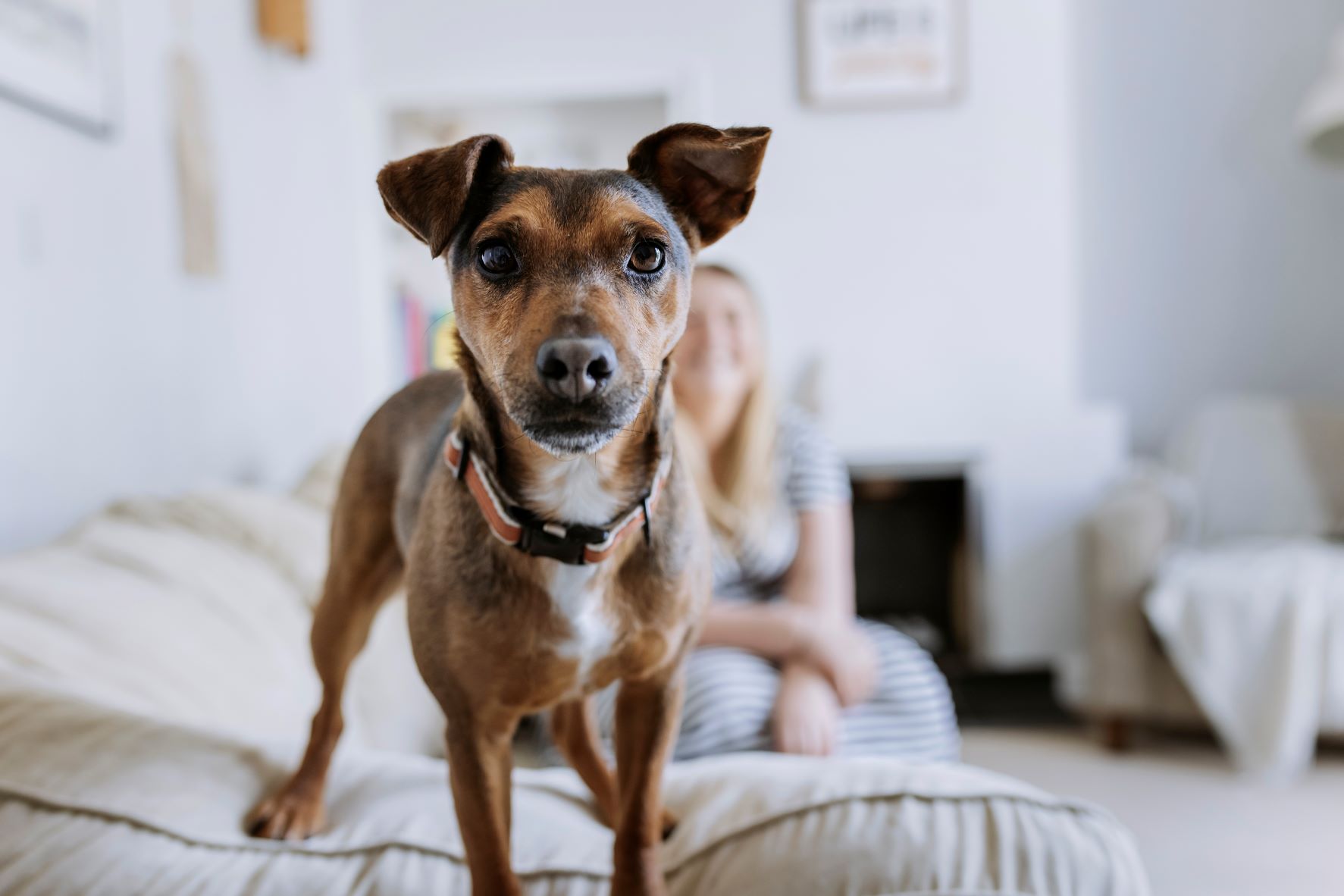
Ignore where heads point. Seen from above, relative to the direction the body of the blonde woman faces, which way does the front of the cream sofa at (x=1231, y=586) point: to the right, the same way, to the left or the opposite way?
the same way

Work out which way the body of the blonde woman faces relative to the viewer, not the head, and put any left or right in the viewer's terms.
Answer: facing the viewer

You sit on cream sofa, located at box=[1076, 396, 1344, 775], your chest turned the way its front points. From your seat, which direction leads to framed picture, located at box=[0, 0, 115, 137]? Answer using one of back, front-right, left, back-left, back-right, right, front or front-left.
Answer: front-right

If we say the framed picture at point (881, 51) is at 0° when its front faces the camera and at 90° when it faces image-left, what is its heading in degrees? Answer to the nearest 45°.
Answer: approximately 0°

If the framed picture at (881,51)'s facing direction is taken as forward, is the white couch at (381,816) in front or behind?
in front

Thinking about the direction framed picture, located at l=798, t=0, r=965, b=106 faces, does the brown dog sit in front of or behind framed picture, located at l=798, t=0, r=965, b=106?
in front

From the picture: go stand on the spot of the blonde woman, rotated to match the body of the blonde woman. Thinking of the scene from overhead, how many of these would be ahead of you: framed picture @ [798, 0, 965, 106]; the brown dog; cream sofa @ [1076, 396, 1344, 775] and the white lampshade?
1

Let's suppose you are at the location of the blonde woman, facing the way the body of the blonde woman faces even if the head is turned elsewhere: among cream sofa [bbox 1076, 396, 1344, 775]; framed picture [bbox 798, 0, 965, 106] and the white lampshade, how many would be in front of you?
0

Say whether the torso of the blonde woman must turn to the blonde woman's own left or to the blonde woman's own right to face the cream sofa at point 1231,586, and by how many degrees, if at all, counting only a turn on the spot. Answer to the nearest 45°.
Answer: approximately 135° to the blonde woman's own left

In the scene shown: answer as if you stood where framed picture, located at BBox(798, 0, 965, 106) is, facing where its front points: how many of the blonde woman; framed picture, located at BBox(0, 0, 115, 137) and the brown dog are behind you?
0

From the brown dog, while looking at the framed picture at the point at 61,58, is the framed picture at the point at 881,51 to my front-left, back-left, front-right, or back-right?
front-right

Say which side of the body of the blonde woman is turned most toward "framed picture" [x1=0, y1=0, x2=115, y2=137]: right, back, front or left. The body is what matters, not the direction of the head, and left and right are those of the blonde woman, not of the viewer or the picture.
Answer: right

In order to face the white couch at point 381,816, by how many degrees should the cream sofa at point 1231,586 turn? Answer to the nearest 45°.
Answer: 0° — it already faces it

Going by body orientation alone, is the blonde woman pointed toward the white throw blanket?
no

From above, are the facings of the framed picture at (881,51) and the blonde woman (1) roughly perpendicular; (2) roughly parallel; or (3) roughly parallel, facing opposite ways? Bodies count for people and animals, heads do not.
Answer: roughly parallel
